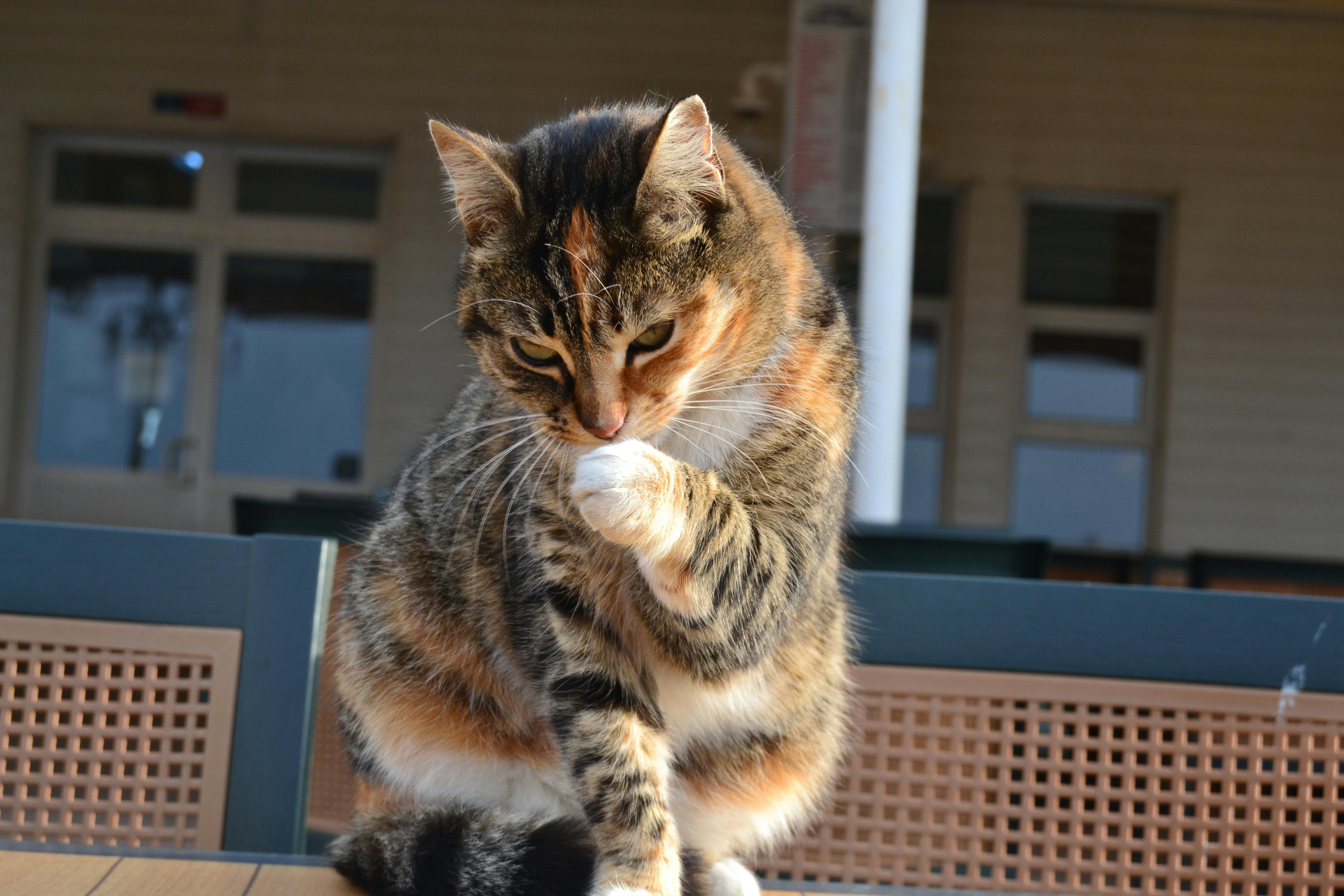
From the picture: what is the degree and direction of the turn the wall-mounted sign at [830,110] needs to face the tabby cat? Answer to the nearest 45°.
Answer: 0° — it already faces it

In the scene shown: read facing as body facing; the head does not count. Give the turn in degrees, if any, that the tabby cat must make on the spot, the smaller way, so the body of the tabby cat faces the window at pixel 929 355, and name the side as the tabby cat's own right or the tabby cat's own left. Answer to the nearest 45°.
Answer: approximately 180°

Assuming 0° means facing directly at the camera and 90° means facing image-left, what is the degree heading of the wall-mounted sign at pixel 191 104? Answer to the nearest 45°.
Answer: approximately 0°

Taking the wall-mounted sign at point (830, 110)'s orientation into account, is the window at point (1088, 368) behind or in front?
behind

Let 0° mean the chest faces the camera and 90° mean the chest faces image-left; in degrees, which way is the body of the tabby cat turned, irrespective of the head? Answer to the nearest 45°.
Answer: approximately 0°

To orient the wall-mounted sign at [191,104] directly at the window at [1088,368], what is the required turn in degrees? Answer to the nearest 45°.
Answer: approximately 90° to its left

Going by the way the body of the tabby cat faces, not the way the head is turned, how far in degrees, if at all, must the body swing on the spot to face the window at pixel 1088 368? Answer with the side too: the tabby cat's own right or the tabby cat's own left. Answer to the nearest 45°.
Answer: approximately 135° to the tabby cat's own left
